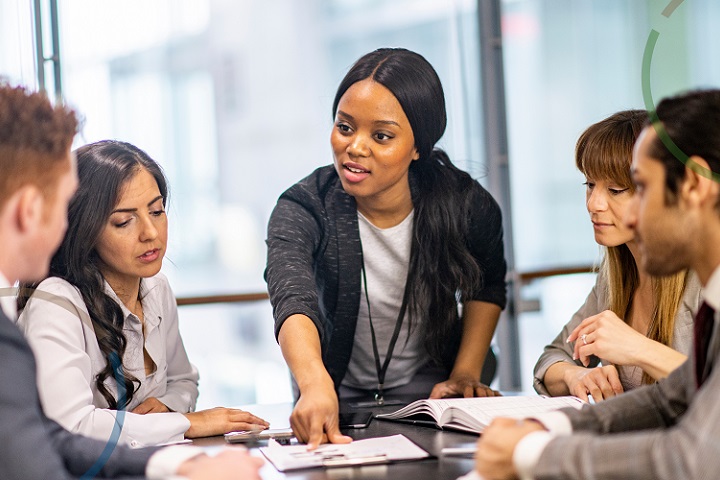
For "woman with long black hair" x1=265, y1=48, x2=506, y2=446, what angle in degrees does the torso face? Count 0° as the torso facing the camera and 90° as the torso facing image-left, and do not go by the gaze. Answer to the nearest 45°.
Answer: approximately 0°

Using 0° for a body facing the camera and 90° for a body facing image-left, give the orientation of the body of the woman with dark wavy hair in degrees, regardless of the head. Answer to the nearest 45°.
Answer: approximately 315°

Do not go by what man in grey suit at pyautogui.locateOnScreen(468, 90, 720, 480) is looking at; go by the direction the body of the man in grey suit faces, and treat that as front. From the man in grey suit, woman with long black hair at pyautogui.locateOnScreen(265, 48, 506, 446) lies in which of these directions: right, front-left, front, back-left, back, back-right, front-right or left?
front-right

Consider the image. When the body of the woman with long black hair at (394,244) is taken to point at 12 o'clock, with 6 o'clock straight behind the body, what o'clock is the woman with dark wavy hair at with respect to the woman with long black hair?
The woman with dark wavy hair is roughly at 2 o'clock from the woman with long black hair.

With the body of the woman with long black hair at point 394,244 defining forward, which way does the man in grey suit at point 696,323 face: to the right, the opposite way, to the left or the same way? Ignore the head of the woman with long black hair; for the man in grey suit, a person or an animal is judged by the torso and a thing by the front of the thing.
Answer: to the right

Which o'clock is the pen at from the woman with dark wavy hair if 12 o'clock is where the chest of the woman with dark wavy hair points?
The pen is roughly at 12 o'clock from the woman with dark wavy hair.

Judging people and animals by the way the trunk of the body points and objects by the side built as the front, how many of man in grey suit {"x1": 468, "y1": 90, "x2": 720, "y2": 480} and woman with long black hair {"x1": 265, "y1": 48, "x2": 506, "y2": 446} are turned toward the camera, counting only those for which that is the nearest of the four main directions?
1

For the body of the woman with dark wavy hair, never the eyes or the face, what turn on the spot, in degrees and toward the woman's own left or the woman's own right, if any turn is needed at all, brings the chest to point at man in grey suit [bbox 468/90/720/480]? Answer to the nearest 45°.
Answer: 0° — they already face them

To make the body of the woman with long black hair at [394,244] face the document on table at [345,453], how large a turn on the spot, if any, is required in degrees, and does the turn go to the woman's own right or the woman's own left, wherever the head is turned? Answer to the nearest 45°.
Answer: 0° — they already face it

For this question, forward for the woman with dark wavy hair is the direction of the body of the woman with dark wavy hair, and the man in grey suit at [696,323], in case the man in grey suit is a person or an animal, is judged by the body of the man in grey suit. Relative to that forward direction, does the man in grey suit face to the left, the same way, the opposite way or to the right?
the opposite way

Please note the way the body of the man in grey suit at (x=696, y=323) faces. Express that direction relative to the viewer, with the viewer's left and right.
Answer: facing to the left of the viewer

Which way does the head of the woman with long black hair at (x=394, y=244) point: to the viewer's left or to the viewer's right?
to the viewer's left
